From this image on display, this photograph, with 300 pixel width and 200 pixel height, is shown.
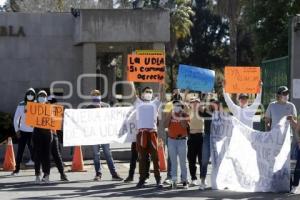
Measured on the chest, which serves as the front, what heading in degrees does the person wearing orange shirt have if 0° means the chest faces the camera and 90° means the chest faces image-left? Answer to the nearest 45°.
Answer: approximately 0°

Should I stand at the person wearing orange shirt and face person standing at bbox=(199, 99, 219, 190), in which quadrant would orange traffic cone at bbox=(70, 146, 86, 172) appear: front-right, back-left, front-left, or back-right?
back-left

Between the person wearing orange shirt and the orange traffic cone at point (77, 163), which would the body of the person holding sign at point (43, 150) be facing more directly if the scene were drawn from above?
the person wearing orange shirt

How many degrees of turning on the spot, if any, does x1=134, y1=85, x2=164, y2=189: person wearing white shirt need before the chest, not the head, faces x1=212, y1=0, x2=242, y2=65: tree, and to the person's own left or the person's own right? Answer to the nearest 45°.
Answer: approximately 180°

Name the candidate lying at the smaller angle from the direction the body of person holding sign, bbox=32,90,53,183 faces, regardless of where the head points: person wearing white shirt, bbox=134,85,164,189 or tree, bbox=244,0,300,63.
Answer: the person wearing white shirt

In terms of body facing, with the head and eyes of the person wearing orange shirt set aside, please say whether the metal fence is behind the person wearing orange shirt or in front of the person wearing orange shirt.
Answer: behind

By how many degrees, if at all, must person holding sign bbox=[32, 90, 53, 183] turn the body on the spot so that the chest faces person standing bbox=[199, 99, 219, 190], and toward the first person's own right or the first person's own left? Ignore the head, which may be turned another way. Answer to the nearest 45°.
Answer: approximately 45° to the first person's own left

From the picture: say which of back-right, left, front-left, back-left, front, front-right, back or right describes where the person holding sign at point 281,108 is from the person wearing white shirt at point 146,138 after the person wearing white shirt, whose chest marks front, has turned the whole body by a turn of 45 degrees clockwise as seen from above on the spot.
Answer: back-left

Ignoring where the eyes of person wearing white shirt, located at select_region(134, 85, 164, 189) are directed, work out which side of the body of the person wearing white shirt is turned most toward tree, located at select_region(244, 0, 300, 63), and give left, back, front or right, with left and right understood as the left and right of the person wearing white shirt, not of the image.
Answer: back
